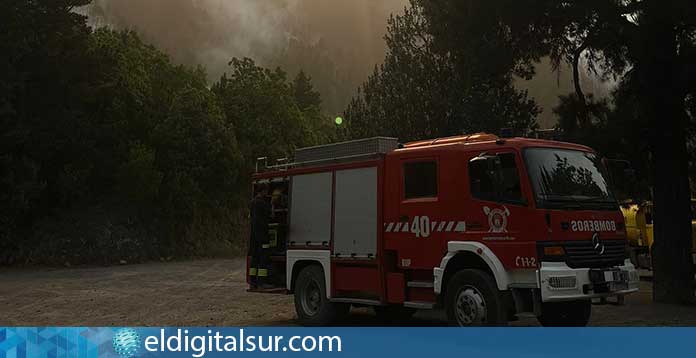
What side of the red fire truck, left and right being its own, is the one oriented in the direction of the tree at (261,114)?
back

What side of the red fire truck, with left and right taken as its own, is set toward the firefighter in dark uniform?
back

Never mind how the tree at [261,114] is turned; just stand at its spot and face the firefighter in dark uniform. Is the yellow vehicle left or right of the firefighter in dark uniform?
left

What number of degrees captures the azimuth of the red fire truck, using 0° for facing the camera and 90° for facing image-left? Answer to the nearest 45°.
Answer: approximately 315°

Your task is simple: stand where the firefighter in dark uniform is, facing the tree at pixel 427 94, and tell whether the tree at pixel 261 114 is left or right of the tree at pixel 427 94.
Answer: left

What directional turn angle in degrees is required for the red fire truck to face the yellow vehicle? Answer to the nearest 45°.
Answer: approximately 90° to its left
